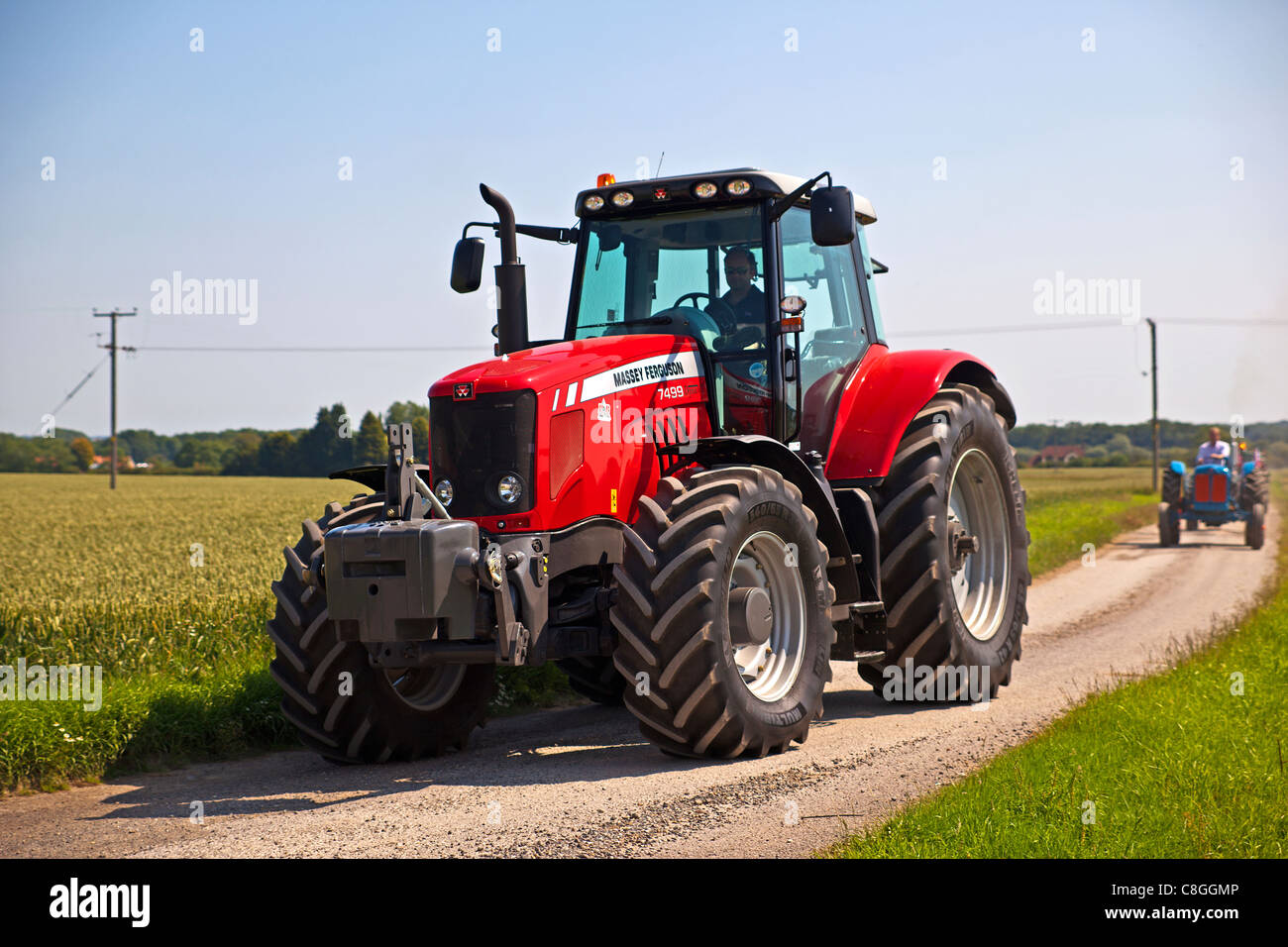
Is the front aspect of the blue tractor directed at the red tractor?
yes

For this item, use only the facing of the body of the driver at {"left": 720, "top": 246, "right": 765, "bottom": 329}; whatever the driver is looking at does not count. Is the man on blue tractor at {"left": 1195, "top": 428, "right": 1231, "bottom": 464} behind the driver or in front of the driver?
behind

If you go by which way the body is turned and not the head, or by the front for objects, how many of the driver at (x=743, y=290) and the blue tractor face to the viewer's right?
0

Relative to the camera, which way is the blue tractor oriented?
toward the camera

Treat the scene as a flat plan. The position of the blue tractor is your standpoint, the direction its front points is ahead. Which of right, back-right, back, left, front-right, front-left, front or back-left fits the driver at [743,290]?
front

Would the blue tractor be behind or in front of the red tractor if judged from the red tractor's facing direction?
behind

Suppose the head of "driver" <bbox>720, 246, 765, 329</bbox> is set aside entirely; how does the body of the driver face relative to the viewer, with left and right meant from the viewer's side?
facing the viewer and to the left of the viewer
